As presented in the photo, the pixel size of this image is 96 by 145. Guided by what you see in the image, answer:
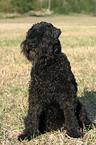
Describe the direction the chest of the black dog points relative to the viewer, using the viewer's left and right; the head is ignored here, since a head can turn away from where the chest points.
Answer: facing the viewer and to the left of the viewer
